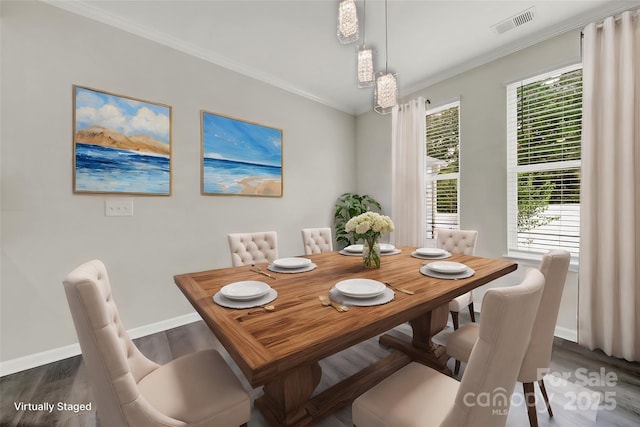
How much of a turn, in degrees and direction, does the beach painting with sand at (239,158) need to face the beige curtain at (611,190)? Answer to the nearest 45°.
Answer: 0° — it already faces it

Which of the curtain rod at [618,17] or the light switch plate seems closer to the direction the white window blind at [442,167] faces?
the light switch plate

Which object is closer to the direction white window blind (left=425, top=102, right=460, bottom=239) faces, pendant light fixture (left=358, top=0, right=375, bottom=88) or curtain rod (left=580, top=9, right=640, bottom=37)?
the pendant light fixture

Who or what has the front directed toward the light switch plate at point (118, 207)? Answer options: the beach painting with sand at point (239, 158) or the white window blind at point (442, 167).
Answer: the white window blind

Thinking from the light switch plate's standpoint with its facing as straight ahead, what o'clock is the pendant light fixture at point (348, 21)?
The pendant light fixture is roughly at 11 o'clock from the light switch plate.

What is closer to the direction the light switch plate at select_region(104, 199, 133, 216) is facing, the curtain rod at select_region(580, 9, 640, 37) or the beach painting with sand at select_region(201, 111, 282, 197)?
the curtain rod

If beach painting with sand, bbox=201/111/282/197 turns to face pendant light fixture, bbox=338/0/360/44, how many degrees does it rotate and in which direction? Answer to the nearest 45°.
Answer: approximately 45° to its right
